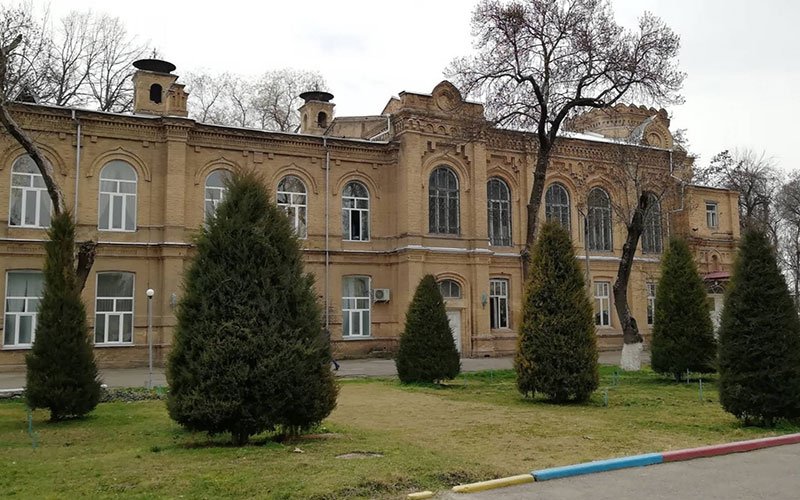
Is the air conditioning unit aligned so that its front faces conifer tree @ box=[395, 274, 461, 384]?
yes

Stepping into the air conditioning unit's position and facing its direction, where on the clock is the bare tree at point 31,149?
The bare tree is roughly at 1 o'clock from the air conditioning unit.

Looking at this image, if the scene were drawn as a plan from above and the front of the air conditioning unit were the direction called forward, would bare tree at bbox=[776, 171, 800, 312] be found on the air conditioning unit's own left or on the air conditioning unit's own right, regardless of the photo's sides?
on the air conditioning unit's own left

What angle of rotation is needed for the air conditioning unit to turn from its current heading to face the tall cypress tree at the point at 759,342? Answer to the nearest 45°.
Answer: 0° — it already faces it

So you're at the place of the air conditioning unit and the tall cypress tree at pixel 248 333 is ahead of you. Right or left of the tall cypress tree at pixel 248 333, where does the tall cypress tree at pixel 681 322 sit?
left

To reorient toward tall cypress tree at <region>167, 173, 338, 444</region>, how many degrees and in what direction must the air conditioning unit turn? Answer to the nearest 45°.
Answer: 0° — it already faces it

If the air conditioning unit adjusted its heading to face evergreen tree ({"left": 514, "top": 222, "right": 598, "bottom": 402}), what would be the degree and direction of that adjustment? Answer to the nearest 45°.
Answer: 0° — it already faces it

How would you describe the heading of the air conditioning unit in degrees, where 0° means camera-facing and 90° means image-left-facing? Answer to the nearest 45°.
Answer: approximately 0°

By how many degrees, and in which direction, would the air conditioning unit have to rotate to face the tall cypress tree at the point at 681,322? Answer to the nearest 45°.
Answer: approximately 45° to its left

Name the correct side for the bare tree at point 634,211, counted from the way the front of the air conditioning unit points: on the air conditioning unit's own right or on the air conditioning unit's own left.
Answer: on the air conditioning unit's own left
